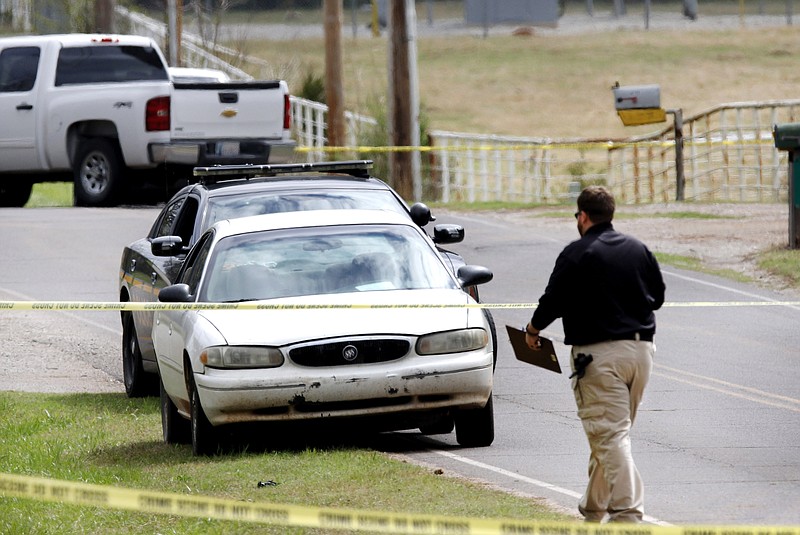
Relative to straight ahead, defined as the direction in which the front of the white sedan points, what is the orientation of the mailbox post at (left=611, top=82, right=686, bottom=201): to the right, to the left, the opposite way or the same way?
to the right

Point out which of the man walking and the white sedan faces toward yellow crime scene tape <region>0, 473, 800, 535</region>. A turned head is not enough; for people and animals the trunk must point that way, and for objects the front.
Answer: the white sedan

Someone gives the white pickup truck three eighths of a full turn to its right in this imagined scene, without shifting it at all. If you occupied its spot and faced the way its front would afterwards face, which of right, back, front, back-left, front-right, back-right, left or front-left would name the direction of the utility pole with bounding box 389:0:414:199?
front-left

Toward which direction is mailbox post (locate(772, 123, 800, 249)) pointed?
to the viewer's left

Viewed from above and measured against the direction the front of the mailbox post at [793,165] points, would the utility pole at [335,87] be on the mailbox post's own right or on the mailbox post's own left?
on the mailbox post's own right

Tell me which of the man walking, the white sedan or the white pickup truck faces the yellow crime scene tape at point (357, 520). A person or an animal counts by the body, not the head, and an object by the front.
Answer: the white sedan

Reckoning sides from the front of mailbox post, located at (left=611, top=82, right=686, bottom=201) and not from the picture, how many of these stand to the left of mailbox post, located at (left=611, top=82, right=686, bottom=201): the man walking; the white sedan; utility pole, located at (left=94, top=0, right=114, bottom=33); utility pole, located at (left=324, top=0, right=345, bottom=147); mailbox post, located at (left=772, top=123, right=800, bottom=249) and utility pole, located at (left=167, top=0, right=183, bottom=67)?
3

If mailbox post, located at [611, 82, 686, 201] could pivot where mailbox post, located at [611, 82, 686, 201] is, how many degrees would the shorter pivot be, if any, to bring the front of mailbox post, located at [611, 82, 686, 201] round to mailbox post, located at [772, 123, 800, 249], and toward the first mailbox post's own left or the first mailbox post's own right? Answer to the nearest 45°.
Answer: approximately 90° to the first mailbox post's own left

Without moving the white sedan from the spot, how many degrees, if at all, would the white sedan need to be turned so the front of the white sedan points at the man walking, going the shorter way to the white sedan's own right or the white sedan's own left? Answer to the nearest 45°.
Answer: approximately 45° to the white sedan's own left

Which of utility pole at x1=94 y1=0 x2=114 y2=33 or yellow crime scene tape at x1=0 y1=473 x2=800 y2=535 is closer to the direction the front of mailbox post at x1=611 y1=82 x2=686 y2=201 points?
the utility pole

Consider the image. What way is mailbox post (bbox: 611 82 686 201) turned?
to the viewer's left

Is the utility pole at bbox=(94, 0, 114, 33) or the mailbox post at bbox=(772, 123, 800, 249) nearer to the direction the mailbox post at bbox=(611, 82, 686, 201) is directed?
the utility pole

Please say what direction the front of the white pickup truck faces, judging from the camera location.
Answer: facing away from the viewer and to the left of the viewer

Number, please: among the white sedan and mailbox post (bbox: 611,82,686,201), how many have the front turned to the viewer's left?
1

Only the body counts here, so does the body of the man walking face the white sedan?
yes

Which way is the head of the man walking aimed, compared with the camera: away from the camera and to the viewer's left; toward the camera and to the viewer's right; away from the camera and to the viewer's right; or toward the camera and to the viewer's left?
away from the camera and to the viewer's left

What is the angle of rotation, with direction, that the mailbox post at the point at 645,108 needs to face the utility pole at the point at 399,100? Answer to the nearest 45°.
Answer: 0° — it already faces it
